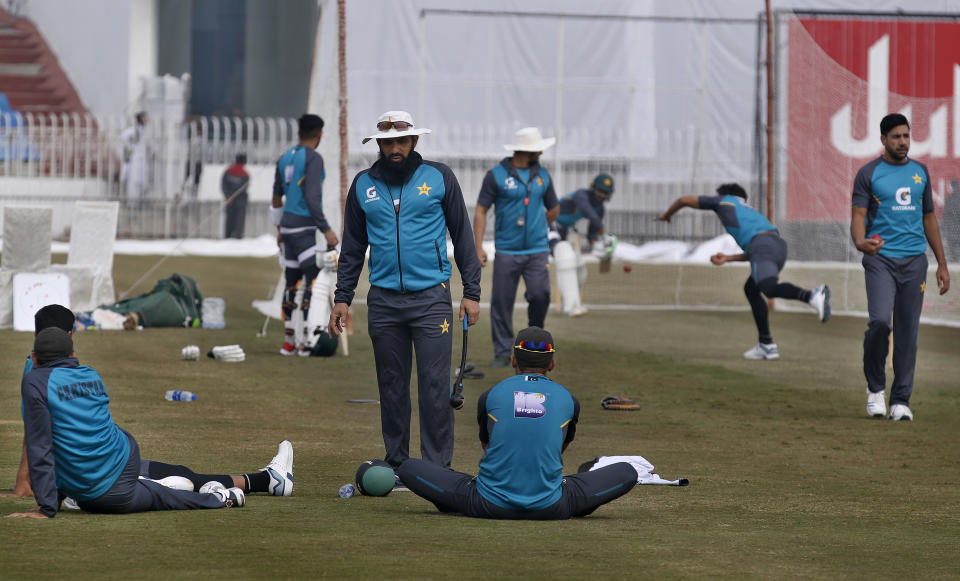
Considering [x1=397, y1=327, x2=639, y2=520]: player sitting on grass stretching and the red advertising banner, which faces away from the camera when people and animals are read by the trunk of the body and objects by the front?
the player sitting on grass stretching

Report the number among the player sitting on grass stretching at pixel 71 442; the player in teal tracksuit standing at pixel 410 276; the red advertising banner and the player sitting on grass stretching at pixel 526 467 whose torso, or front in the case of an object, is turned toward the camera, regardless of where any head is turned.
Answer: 2

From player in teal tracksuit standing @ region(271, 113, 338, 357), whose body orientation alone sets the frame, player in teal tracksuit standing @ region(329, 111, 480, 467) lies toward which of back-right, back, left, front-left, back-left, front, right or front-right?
back-right

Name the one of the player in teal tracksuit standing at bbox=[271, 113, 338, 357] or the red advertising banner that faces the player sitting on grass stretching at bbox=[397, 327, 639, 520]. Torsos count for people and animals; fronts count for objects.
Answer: the red advertising banner

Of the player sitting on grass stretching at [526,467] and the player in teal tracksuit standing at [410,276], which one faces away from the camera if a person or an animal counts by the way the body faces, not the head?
the player sitting on grass stretching

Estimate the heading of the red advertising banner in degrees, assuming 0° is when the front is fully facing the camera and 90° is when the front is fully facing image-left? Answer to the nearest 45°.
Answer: approximately 0°

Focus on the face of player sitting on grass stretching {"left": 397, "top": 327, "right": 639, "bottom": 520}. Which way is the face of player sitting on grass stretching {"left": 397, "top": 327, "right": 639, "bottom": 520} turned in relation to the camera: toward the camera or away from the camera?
away from the camera

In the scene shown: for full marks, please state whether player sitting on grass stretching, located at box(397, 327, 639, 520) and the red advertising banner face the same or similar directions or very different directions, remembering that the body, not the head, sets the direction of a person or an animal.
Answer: very different directions

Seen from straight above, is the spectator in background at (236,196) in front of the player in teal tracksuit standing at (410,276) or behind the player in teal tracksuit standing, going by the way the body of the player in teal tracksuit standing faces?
behind
